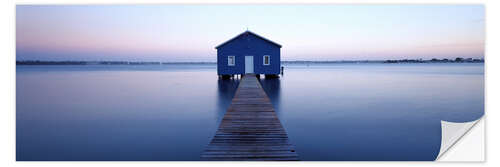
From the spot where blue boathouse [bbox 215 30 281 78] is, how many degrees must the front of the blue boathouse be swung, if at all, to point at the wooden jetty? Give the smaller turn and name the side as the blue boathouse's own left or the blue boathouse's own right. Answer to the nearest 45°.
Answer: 0° — it already faces it

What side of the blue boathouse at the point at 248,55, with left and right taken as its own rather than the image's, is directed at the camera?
front
